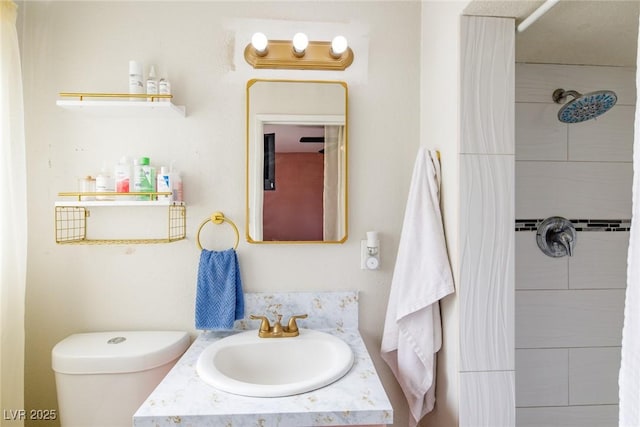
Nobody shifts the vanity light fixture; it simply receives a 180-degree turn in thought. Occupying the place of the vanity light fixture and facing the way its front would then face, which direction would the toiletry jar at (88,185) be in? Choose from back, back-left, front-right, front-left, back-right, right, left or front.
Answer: left

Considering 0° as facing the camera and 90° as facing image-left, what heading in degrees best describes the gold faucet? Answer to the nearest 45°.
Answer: approximately 0°

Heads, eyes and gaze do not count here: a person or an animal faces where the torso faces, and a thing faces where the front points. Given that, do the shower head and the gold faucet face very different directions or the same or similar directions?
same or similar directions

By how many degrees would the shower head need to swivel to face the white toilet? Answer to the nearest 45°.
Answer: approximately 90° to its right

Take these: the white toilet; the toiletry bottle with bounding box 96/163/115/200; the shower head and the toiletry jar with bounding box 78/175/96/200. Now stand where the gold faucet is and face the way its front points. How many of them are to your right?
3

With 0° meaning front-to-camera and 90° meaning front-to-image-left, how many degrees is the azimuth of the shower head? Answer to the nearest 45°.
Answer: approximately 315°

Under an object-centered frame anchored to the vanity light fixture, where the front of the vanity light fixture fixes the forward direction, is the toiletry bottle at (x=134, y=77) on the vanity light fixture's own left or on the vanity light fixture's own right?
on the vanity light fixture's own right

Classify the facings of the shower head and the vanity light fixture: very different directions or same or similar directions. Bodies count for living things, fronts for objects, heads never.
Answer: same or similar directions

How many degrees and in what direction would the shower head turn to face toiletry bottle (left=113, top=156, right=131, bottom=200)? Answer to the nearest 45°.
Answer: approximately 90° to its right

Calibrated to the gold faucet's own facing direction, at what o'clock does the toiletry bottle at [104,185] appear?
The toiletry bottle is roughly at 3 o'clock from the gold faucet.

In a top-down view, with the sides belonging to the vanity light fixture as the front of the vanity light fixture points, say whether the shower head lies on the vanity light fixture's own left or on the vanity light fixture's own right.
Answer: on the vanity light fixture's own left

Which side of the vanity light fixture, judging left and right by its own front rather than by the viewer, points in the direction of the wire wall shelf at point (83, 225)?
right

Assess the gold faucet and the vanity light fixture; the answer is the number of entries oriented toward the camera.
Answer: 2

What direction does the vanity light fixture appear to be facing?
toward the camera
